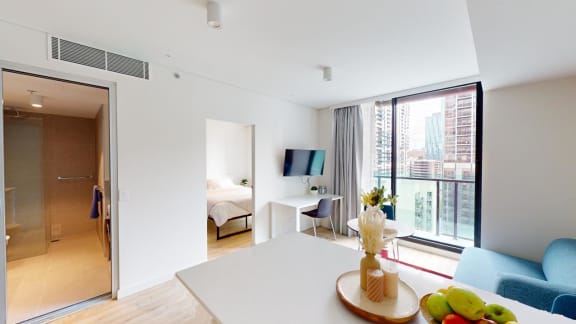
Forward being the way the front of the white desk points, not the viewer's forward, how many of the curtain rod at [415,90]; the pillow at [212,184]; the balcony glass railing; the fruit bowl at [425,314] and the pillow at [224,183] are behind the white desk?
2

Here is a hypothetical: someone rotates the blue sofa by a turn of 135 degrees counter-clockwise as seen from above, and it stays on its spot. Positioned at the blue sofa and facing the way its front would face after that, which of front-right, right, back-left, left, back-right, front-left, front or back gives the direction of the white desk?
back-right

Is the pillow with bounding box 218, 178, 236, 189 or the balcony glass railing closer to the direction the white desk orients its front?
the balcony glass railing

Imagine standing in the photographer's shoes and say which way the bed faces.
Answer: facing the viewer and to the right of the viewer

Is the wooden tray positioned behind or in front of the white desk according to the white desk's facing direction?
in front

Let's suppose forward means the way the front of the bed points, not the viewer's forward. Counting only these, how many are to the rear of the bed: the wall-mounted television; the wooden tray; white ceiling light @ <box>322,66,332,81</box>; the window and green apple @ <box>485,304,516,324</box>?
0

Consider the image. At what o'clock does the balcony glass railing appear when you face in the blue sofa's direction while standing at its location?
The balcony glass railing is roughly at 2 o'clock from the blue sofa.

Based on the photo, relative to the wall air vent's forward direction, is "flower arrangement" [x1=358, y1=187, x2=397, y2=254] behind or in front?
in front

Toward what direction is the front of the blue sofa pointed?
to the viewer's left

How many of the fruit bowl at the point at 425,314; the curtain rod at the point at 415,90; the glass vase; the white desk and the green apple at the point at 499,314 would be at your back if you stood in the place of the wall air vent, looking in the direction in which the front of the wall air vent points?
0

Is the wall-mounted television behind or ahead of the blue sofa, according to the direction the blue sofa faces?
ahead

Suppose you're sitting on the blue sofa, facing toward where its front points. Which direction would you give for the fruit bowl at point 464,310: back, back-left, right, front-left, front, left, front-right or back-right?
left
